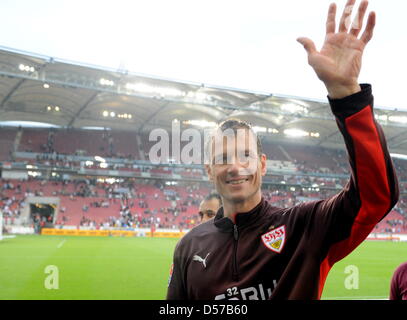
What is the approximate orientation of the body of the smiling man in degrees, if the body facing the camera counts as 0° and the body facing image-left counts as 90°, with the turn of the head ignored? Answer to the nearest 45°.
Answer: approximately 0°

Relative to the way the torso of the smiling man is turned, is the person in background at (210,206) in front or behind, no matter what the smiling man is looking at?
behind

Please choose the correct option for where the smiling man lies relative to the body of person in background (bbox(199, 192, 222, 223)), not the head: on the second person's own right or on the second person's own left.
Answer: on the second person's own left
